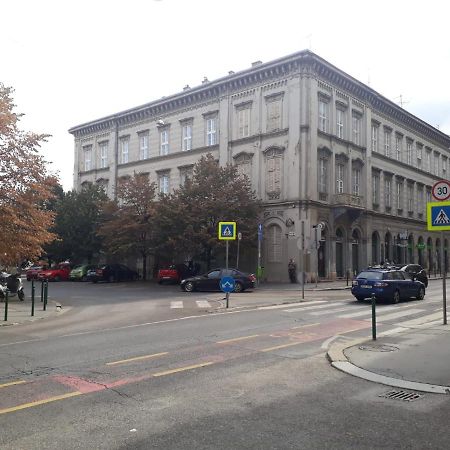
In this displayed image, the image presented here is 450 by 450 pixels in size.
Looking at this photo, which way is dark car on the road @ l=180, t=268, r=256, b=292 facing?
to the viewer's left

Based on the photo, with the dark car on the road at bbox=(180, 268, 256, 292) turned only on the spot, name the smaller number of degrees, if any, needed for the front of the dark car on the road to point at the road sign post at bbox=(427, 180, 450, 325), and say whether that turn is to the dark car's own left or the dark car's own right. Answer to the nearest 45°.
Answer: approximately 90° to the dark car's own left

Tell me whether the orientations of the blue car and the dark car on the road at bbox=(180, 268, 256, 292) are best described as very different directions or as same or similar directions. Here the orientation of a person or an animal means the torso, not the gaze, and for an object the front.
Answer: very different directions

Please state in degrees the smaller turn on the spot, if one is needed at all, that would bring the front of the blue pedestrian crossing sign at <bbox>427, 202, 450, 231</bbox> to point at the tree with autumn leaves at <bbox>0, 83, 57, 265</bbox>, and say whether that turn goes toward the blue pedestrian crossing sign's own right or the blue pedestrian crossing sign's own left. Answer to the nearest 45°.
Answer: approximately 90° to the blue pedestrian crossing sign's own right

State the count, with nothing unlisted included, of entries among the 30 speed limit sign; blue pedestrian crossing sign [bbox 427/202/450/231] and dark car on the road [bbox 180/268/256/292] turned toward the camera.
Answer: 2

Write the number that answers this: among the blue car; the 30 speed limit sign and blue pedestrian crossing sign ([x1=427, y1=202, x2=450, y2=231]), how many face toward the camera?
2

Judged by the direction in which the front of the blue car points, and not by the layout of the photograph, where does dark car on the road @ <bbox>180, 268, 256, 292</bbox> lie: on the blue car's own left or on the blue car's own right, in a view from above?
on the blue car's own left

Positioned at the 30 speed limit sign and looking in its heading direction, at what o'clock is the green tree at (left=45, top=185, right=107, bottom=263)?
The green tree is roughly at 4 o'clock from the 30 speed limit sign.

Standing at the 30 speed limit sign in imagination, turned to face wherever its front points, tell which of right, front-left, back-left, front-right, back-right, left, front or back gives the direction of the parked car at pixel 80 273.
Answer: back-right

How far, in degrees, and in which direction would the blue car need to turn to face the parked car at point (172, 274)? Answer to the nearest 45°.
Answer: approximately 90° to its left

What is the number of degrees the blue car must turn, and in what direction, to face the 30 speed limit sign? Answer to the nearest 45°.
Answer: approximately 135° to its right

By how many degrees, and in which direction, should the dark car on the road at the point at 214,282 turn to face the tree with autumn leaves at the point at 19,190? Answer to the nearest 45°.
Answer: approximately 45° to its left
